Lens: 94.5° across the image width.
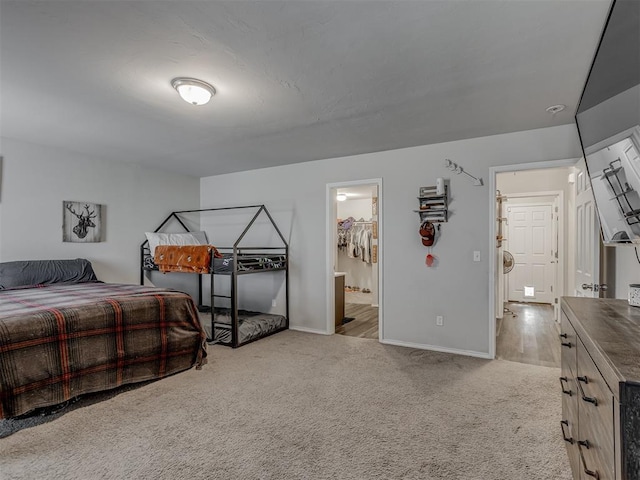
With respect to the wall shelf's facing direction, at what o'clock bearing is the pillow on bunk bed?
The pillow on bunk bed is roughly at 3 o'clock from the wall shelf.

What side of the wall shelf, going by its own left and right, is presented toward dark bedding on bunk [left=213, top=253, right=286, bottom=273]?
right

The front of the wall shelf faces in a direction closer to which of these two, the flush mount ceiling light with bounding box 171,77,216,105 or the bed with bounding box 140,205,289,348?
the flush mount ceiling light

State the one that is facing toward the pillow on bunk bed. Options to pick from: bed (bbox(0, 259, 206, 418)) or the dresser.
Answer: the dresser

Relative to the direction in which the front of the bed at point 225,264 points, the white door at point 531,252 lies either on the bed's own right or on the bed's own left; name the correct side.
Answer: on the bed's own left

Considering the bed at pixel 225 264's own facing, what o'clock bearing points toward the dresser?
The dresser is roughly at 1 o'clock from the bed.

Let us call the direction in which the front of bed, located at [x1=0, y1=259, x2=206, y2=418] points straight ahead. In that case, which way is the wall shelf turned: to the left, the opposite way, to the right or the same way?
to the right

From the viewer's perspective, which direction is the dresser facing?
to the viewer's left

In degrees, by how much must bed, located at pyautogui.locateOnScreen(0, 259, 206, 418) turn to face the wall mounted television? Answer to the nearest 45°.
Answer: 0° — it already faces it
